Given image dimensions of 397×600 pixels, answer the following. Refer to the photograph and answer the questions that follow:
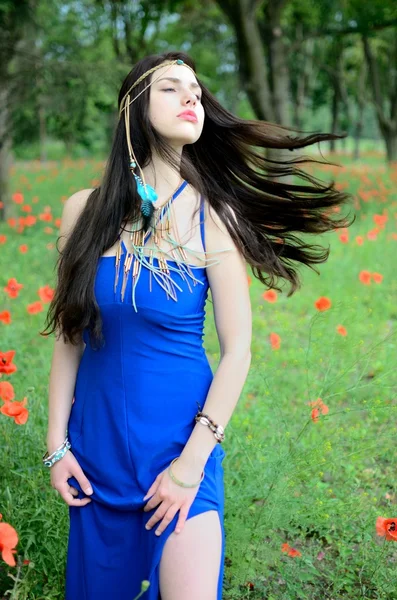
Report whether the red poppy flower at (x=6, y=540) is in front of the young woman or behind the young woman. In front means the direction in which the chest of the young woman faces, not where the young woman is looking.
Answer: in front

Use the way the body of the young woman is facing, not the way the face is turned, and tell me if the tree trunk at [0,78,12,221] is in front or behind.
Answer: behind

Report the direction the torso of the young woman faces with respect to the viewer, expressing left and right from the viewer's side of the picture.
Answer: facing the viewer

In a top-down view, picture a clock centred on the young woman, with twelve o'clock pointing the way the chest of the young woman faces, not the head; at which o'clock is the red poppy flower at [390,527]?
The red poppy flower is roughly at 9 o'clock from the young woman.

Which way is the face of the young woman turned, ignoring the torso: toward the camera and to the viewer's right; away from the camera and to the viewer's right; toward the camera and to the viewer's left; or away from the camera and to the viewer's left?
toward the camera and to the viewer's right
